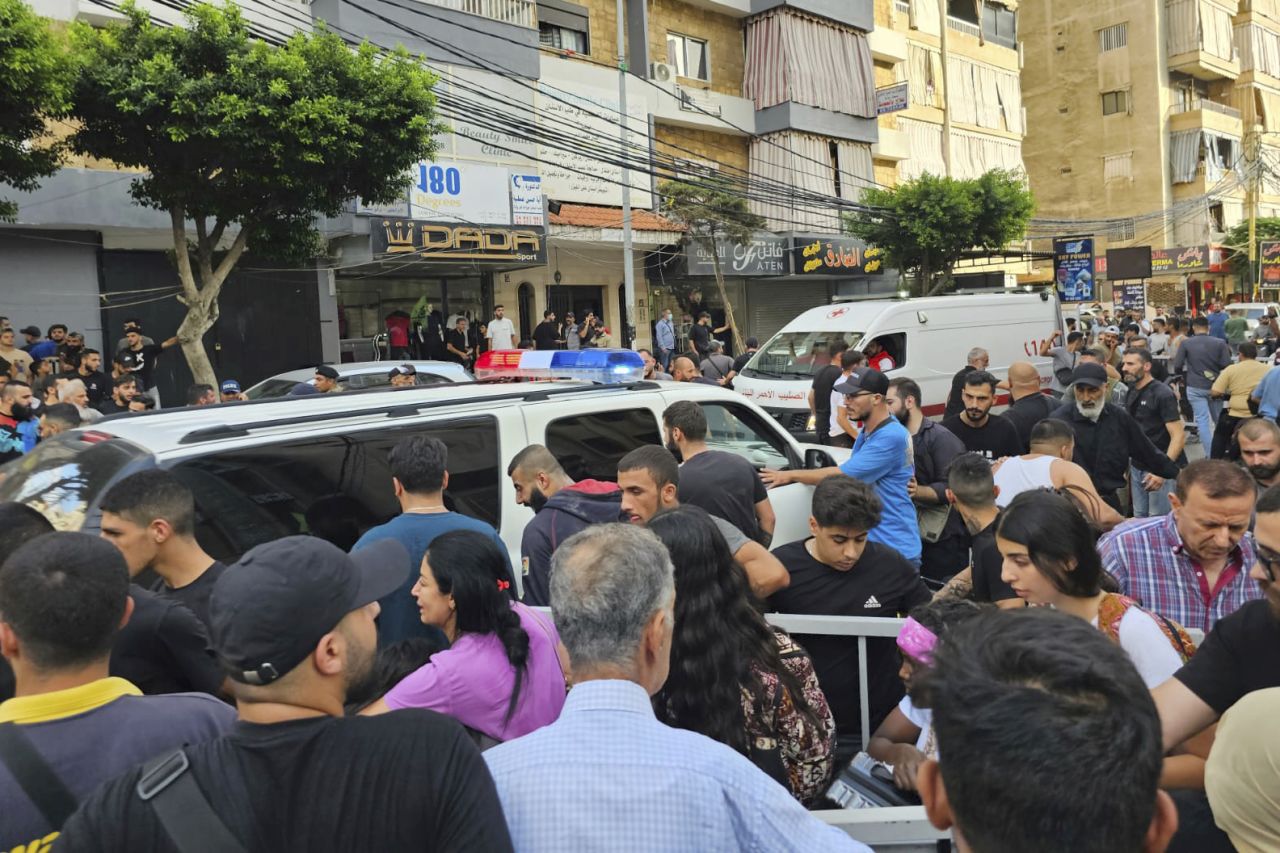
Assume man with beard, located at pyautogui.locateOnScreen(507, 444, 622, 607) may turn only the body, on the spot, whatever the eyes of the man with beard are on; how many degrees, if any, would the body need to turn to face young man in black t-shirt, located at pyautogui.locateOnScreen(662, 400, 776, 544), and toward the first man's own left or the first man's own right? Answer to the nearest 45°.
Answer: approximately 135° to the first man's own right

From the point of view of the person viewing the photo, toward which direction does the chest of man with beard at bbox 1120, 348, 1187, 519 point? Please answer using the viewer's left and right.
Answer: facing the viewer and to the left of the viewer

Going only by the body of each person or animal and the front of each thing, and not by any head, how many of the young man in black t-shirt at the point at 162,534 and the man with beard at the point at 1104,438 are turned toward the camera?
1

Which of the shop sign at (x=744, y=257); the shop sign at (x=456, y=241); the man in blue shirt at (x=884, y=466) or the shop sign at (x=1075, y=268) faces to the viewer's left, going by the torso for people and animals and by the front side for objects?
the man in blue shirt

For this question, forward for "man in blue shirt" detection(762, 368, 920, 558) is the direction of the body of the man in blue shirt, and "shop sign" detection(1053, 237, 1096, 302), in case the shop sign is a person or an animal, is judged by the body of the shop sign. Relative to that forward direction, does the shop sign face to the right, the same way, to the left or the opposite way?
to the left

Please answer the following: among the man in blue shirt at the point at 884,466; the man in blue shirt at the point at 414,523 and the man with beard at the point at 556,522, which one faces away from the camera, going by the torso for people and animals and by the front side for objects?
the man in blue shirt at the point at 414,523

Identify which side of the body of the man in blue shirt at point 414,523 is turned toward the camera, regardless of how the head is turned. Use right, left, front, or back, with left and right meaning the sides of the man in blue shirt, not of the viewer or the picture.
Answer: back

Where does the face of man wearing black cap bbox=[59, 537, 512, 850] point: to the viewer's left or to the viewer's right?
to the viewer's right

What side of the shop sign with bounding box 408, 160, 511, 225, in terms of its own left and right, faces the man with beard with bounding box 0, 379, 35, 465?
front

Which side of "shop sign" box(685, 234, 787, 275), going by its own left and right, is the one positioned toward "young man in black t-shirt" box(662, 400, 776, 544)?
front

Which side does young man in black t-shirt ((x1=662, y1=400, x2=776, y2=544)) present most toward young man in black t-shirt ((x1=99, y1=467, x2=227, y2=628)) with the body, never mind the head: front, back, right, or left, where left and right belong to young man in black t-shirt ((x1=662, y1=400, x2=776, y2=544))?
left

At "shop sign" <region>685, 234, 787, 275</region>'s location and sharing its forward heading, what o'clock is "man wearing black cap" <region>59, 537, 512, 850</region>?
The man wearing black cap is roughly at 12 o'clock from the shop sign.

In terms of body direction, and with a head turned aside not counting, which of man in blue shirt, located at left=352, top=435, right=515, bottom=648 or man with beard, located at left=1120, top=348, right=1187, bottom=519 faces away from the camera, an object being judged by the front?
the man in blue shirt

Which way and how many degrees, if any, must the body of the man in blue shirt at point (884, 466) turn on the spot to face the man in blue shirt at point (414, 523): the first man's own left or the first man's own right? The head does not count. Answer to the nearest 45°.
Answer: approximately 45° to the first man's own left

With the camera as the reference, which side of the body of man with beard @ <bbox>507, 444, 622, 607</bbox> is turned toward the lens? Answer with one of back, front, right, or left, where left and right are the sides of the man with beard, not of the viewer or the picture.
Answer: left

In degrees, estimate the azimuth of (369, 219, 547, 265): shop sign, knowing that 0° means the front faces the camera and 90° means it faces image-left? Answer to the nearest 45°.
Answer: approximately 0°

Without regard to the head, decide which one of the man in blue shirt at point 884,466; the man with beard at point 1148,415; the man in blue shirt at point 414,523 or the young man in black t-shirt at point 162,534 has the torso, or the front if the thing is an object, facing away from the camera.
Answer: the man in blue shirt at point 414,523

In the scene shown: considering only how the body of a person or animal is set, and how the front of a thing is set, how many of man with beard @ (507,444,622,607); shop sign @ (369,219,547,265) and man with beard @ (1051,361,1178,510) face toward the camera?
2

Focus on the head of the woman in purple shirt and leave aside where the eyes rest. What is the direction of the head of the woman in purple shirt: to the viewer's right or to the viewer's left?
to the viewer's left
